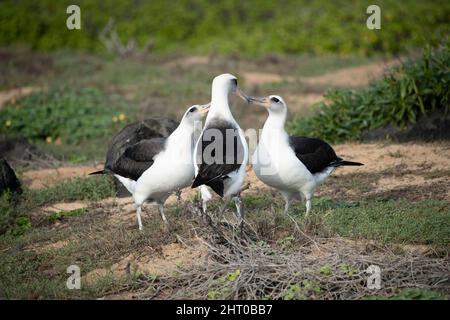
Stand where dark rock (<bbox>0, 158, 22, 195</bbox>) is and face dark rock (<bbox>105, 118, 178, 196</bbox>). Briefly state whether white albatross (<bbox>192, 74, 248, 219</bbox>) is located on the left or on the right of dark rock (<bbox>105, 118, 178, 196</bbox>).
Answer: right

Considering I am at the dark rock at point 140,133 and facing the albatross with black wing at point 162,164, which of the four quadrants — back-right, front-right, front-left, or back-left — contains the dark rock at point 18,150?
back-right

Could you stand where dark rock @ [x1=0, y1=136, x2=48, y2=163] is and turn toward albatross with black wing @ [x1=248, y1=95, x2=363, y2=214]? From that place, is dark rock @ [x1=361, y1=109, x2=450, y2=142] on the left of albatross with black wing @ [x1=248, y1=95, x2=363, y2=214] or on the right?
left

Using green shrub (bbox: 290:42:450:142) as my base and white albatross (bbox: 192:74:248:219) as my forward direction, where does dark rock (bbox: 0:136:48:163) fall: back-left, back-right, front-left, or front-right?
front-right

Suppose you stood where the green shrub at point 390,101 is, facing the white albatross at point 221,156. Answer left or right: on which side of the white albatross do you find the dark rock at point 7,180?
right

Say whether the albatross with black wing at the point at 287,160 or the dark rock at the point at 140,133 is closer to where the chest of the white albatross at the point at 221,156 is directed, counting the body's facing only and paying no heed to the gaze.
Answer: the albatross with black wing

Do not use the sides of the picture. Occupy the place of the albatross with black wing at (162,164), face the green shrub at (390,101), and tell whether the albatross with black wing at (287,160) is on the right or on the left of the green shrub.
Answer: right
